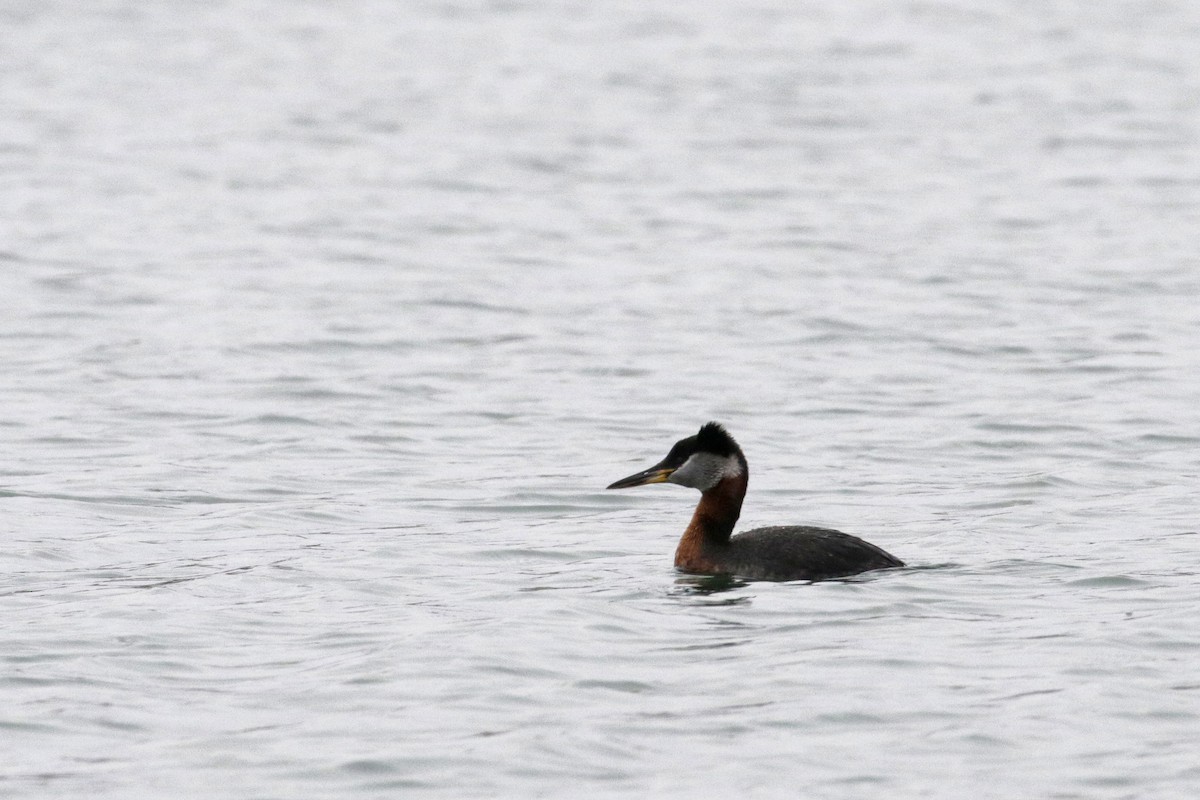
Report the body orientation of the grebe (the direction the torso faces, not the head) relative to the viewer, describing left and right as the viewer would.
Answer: facing to the left of the viewer
